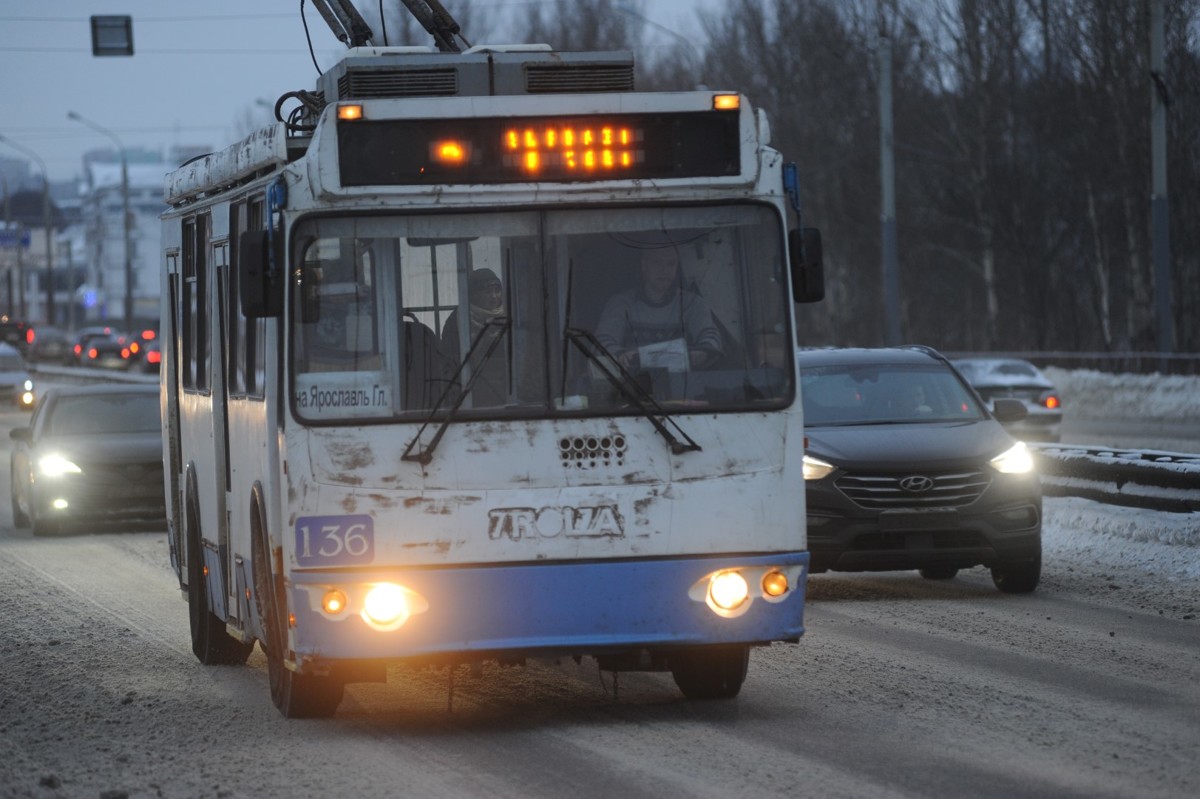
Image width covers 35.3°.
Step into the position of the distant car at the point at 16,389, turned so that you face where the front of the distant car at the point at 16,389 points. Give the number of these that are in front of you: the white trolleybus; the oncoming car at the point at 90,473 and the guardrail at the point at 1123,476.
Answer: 3

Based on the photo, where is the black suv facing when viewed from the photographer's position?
facing the viewer

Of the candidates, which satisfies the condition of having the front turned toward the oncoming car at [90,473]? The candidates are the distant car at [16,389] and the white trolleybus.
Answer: the distant car

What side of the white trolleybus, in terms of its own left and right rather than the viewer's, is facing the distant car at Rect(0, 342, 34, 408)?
back

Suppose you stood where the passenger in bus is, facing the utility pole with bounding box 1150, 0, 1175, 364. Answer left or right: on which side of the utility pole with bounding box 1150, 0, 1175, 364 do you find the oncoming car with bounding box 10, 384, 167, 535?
left

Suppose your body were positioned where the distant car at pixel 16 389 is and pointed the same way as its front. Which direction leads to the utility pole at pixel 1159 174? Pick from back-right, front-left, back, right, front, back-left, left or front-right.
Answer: front-left

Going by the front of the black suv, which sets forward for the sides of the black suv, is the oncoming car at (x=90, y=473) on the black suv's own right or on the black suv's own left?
on the black suv's own right

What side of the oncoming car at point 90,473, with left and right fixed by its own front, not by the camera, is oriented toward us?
front

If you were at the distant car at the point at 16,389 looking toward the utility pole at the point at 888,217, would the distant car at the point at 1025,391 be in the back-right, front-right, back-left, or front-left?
front-right

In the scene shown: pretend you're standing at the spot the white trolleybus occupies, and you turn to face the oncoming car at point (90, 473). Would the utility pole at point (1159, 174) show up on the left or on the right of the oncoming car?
right

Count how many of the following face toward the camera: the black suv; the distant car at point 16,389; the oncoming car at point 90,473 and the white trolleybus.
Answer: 4

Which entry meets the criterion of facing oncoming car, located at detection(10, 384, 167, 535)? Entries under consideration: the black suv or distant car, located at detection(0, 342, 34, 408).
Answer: the distant car
